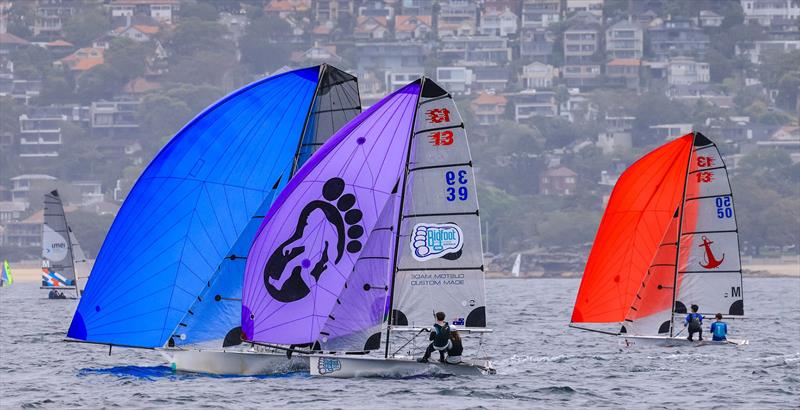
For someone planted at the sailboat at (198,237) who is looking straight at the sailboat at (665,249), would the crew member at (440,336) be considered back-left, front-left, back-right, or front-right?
front-right

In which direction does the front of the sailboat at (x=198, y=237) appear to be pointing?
to the viewer's left

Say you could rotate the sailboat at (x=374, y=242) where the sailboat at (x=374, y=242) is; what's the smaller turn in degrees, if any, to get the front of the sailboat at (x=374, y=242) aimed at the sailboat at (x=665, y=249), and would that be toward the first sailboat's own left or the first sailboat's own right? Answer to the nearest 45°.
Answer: approximately 135° to the first sailboat's own right

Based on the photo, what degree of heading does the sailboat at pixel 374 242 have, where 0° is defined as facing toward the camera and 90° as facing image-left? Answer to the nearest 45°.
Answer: approximately 90°

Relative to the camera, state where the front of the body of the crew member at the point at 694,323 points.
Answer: away from the camera

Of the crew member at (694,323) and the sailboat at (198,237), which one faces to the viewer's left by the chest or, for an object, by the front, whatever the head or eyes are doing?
the sailboat

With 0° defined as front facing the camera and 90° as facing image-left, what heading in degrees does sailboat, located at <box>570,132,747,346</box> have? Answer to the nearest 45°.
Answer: approximately 90°

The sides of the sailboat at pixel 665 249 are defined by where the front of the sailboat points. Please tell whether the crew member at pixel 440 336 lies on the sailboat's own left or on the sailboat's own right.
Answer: on the sailboat's own left

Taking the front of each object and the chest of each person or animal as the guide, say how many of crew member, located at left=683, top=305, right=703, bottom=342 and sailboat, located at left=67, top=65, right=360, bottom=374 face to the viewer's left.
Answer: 1

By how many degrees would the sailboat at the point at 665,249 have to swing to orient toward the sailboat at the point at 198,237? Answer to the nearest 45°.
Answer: approximately 45° to its left

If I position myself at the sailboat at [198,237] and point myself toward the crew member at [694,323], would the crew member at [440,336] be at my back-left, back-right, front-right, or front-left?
front-right
